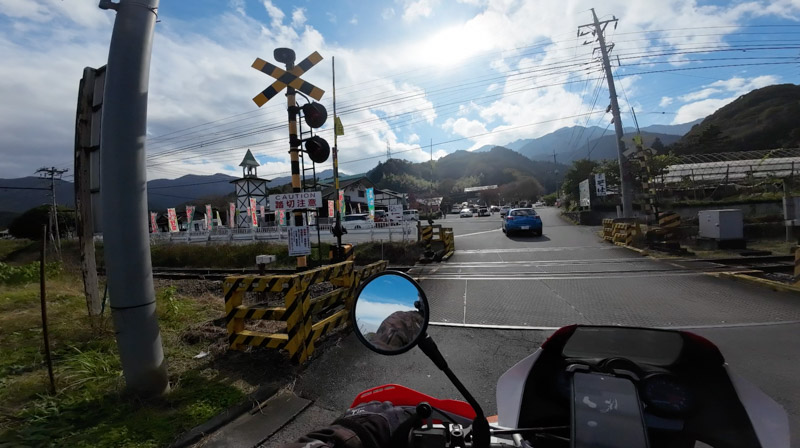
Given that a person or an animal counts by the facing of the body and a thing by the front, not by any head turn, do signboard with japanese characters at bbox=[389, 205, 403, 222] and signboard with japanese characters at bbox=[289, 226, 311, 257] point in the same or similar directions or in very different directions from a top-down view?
same or similar directions

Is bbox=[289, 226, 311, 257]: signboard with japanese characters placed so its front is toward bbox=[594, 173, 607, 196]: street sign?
no

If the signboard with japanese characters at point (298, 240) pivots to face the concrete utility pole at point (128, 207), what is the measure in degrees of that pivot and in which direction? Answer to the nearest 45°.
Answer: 0° — it already faces it

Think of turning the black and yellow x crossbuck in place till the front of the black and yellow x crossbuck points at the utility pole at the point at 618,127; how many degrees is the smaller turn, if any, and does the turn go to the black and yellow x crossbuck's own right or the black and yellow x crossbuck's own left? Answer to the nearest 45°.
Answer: approximately 135° to the black and yellow x crossbuck's own left

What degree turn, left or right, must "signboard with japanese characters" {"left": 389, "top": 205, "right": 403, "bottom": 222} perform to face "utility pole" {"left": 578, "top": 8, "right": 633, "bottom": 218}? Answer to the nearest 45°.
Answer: approximately 135° to its left

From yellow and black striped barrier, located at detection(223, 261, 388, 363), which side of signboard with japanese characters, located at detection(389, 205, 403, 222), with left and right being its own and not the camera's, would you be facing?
front

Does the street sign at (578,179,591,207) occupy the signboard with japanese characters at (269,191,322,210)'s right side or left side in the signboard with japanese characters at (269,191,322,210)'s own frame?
on its left

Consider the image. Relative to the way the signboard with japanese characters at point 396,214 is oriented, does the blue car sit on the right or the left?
on its left

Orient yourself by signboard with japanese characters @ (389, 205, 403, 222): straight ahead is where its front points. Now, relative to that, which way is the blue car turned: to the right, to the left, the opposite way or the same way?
the opposite way

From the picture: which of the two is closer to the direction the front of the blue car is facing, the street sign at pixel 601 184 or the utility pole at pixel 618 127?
the street sign

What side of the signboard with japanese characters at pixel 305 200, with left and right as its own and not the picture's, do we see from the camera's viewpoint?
front

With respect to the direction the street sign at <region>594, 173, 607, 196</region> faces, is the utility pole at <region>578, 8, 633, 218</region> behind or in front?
in front

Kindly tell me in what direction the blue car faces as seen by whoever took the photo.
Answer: facing away from the viewer

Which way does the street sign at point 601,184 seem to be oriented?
toward the camera

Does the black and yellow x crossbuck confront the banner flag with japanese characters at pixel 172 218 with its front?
no
